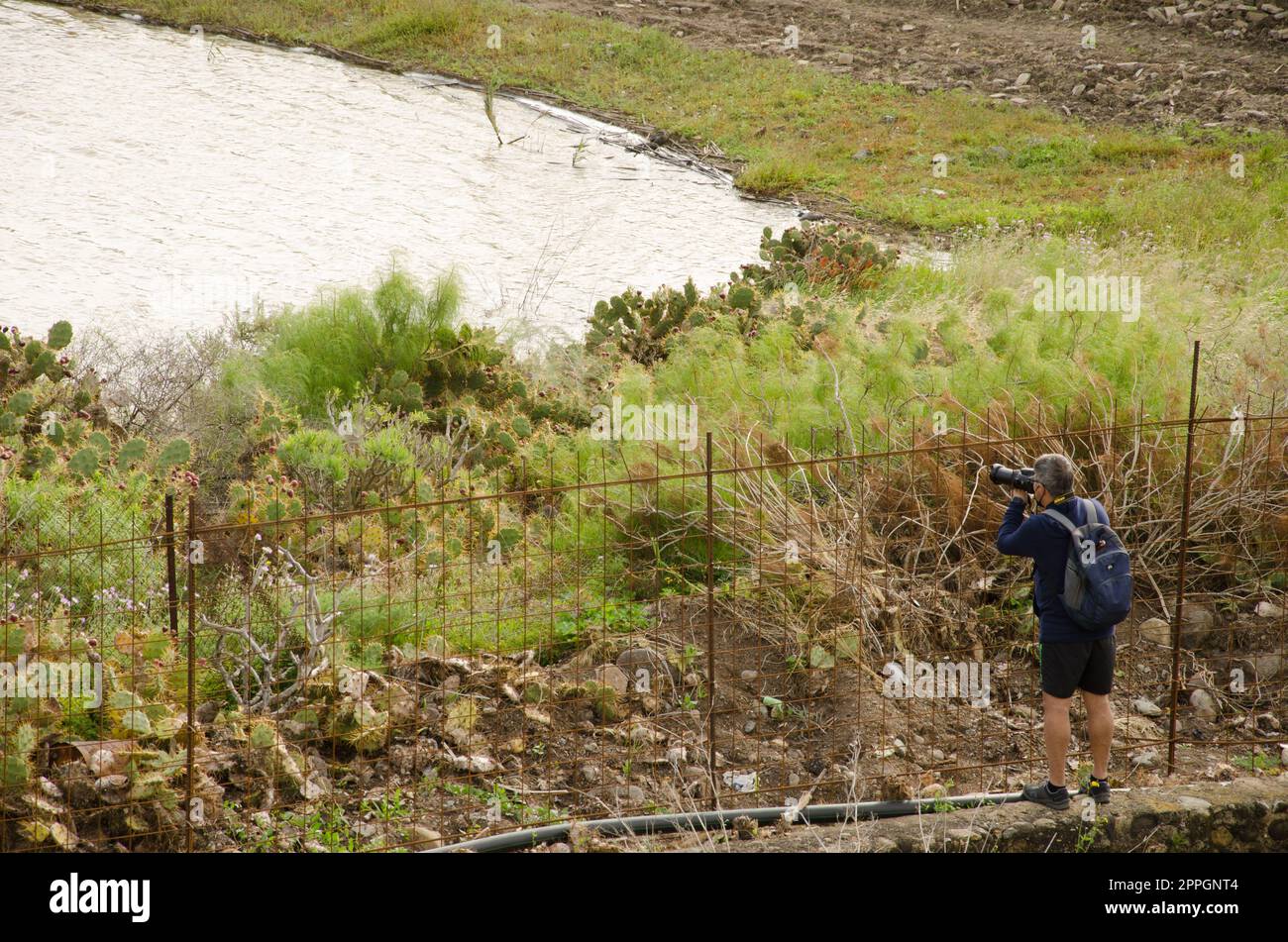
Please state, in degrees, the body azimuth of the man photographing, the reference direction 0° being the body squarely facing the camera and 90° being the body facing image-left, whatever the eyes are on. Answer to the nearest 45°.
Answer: approximately 135°

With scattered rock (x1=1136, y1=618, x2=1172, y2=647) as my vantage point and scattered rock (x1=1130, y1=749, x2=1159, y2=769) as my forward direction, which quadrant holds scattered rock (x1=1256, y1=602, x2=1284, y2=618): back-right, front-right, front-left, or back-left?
back-left

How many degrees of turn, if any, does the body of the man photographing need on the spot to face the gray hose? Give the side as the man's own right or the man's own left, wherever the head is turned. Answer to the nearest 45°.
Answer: approximately 45° to the man's own left

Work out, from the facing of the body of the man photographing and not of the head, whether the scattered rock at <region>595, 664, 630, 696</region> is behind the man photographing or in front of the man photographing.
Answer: in front

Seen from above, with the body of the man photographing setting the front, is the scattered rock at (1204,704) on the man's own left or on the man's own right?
on the man's own right

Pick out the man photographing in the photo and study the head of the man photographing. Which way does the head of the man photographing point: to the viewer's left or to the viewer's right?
to the viewer's left

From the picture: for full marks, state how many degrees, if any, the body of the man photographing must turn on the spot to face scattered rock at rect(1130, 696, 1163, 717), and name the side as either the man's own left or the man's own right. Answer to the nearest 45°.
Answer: approximately 45° to the man's own right

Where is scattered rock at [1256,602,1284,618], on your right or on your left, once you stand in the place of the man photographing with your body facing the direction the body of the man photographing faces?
on your right
